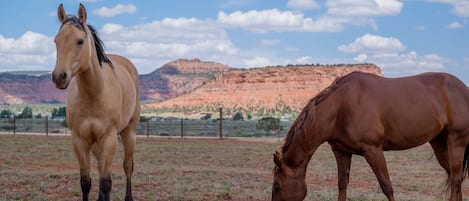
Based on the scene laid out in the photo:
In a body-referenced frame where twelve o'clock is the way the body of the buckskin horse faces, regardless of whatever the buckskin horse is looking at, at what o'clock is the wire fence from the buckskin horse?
The wire fence is roughly at 5 o'clock from the buckskin horse.

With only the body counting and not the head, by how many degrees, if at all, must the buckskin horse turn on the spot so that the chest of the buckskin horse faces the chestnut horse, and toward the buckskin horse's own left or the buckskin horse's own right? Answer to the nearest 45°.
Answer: approximately 135° to the buckskin horse's own left

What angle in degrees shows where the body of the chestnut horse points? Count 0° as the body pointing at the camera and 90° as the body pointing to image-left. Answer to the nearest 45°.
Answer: approximately 90°

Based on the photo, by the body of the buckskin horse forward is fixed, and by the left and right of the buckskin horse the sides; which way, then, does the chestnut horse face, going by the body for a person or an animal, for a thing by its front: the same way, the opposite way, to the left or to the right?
to the right

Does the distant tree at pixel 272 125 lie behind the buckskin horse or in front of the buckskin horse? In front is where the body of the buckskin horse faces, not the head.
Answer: behind

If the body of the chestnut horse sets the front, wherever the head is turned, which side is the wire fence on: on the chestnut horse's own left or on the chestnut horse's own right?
on the chestnut horse's own right

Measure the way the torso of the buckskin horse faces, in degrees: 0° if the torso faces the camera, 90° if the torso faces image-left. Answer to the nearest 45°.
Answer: approximately 45°

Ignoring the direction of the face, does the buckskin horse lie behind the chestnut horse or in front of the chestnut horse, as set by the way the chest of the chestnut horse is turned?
in front

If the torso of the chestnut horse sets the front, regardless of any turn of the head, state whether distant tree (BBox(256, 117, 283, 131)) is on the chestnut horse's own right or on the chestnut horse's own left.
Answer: on the chestnut horse's own right
